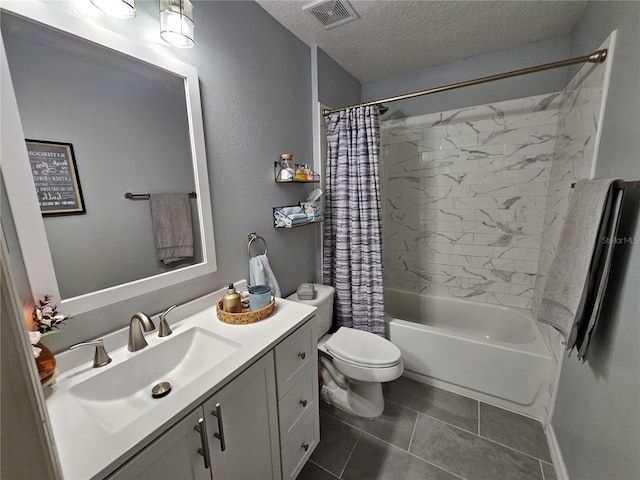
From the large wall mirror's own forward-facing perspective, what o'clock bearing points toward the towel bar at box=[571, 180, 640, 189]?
The towel bar is roughly at 12 o'clock from the large wall mirror.

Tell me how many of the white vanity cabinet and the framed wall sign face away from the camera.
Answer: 0

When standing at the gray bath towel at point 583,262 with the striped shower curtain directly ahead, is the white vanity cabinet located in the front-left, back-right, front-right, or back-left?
front-left

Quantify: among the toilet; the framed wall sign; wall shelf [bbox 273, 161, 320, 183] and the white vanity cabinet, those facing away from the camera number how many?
0

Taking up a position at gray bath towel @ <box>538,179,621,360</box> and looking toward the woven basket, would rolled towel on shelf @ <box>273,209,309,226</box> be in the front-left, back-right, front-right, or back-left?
front-right

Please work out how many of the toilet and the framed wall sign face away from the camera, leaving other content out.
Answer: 0

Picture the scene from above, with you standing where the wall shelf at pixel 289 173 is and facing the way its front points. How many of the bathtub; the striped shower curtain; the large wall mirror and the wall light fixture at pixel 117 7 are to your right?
2

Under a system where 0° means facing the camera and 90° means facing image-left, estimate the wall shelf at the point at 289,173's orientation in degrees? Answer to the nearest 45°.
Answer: approximately 315°

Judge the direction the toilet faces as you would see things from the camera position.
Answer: facing the viewer and to the right of the viewer
